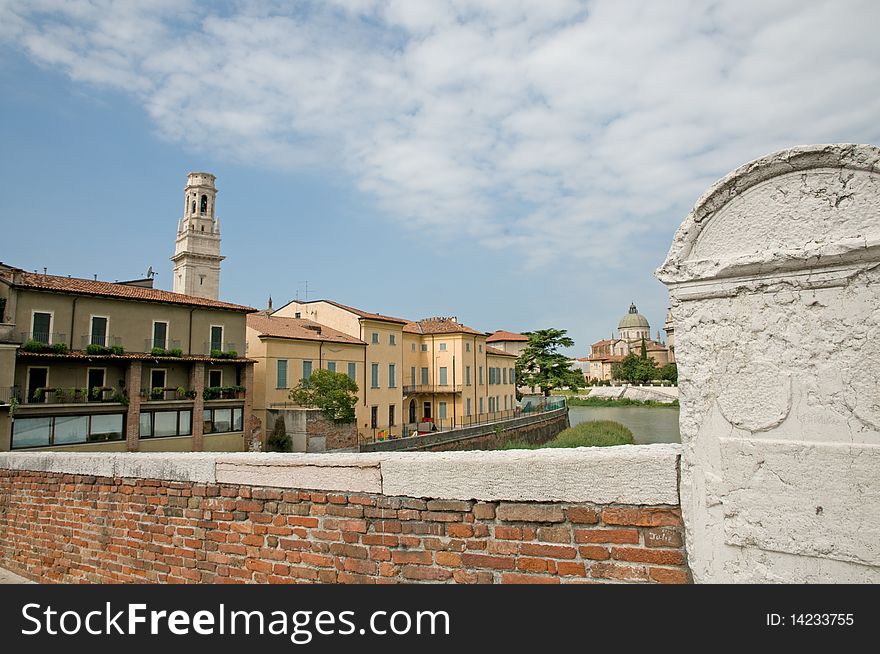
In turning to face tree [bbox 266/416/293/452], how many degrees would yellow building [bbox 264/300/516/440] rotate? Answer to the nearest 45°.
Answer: approximately 90° to its right

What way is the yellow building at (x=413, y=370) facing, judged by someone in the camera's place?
facing the viewer and to the right of the viewer

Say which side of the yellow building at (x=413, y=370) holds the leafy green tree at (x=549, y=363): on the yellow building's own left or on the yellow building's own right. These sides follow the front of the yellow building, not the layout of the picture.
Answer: on the yellow building's own left

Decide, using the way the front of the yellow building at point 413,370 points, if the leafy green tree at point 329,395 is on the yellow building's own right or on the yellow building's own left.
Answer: on the yellow building's own right

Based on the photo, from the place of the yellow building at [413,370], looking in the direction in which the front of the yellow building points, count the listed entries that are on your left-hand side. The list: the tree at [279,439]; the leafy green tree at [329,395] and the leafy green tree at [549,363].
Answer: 1
